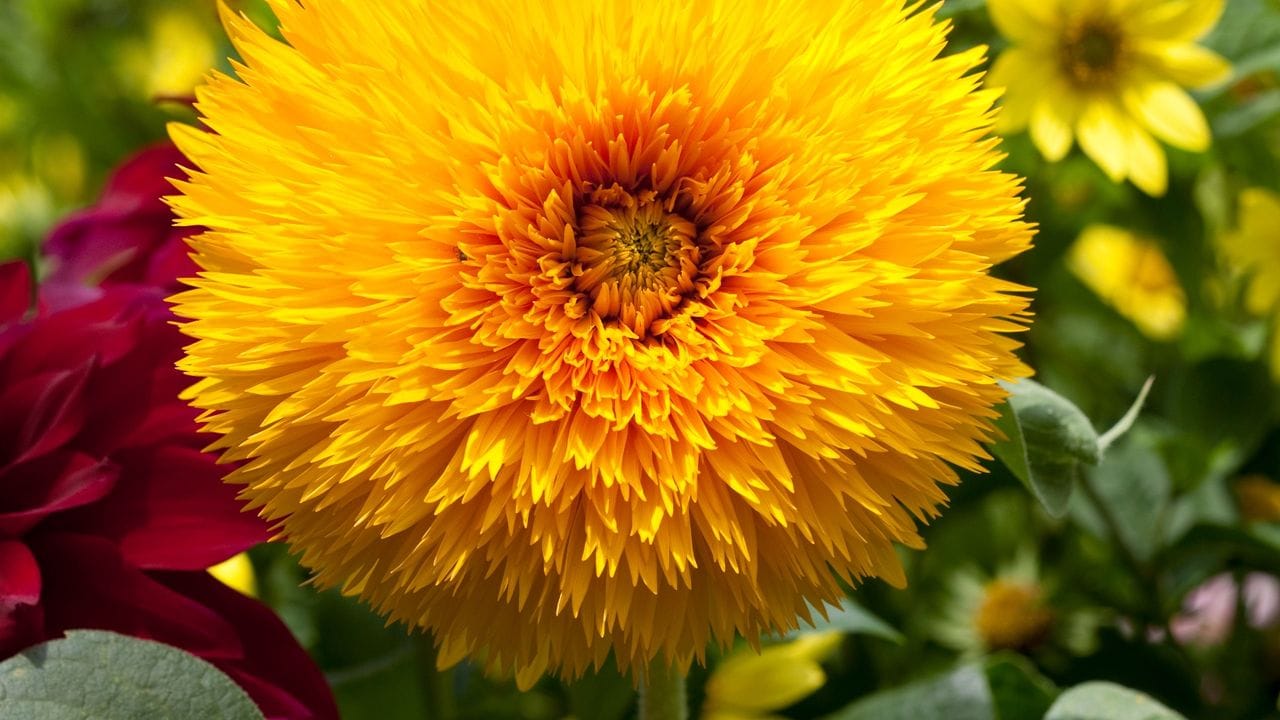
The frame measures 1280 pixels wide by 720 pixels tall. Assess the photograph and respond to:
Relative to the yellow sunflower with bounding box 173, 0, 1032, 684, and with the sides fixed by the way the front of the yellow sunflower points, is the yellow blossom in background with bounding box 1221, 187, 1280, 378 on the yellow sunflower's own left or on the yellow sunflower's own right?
on the yellow sunflower's own left

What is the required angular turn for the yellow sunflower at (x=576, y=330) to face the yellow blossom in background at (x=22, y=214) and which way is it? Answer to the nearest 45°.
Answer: approximately 135° to its right

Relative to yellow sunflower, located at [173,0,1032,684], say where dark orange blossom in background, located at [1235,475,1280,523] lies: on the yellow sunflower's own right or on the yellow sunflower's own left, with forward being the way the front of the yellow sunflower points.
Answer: on the yellow sunflower's own left

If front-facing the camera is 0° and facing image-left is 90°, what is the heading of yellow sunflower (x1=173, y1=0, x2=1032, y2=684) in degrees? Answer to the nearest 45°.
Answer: approximately 0°
